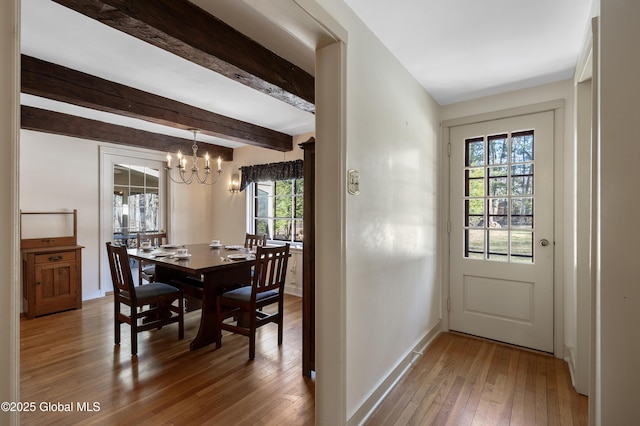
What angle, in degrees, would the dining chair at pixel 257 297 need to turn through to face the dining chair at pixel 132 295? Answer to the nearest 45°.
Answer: approximately 45° to its left

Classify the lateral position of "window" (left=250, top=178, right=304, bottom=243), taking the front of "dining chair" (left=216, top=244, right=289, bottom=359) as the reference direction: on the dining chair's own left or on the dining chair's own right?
on the dining chair's own right

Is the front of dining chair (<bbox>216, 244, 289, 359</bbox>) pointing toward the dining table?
yes

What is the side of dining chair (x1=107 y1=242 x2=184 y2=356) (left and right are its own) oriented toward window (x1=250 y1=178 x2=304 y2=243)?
front

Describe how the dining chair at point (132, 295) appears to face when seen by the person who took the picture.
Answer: facing away from the viewer and to the right of the viewer

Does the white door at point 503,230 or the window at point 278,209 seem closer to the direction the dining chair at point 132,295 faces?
the window

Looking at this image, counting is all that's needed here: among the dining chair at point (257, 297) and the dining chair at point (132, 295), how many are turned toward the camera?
0

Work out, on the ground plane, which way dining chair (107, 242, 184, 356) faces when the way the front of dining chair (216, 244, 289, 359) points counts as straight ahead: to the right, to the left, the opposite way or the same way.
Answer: to the right

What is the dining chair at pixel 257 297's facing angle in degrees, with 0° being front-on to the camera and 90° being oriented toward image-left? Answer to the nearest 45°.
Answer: approximately 135°

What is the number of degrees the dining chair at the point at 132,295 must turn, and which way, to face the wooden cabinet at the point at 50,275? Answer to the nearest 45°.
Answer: approximately 90° to its left

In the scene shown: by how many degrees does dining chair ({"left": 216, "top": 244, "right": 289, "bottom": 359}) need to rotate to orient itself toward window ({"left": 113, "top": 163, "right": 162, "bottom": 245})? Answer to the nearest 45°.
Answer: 0° — it already faces it
